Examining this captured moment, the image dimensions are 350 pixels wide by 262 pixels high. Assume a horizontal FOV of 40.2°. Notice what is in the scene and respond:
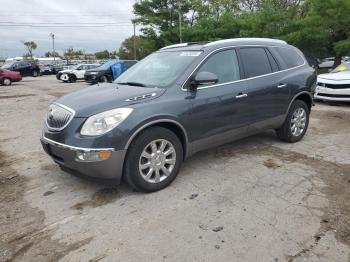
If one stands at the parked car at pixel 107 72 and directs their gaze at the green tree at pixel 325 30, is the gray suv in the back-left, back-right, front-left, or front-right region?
front-right

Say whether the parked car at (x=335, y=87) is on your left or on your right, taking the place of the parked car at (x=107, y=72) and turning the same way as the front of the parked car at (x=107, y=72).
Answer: on your left

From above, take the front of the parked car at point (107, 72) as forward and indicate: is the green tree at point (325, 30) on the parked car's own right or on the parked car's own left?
on the parked car's own left

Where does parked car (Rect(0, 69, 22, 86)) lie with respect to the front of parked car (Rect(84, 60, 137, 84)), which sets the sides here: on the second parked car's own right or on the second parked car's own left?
on the second parked car's own right

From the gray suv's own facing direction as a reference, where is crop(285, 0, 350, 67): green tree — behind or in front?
behind

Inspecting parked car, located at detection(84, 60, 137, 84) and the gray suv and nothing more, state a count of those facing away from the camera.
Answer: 0

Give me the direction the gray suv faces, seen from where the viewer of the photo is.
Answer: facing the viewer and to the left of the viewer

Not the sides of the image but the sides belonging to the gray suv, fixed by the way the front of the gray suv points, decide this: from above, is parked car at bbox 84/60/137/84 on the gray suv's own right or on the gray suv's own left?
on the gray suv's own right

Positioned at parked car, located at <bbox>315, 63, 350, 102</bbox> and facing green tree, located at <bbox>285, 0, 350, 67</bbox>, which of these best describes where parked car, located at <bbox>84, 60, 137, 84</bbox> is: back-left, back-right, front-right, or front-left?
front-left

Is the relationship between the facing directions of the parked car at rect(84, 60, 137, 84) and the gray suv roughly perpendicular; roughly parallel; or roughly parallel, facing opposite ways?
roughly parallel

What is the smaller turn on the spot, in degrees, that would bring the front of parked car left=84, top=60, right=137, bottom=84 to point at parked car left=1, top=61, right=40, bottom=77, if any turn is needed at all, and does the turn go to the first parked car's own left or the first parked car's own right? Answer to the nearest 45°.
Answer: approximately 90° to the first parked car's own right
